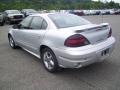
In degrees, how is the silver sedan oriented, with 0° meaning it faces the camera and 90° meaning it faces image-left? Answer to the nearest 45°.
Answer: approximately 135°
